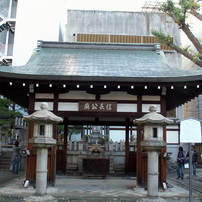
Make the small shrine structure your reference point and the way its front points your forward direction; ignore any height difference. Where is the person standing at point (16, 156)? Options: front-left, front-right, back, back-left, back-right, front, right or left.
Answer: back-right

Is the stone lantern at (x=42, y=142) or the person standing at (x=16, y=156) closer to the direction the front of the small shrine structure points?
the stone lantern

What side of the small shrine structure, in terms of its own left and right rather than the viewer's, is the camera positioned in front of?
front

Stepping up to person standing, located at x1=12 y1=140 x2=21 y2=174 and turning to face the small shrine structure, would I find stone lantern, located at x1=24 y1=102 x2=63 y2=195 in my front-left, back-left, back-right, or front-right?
front-right

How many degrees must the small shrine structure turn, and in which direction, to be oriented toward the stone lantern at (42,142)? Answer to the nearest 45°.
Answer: approximately 45° to its right
